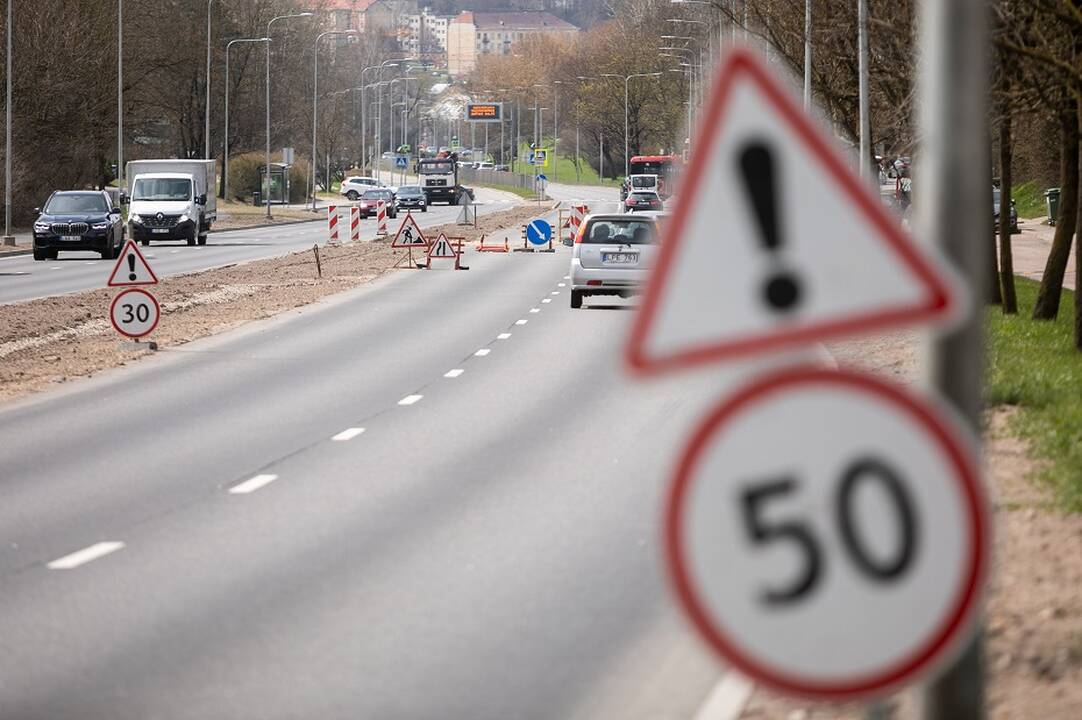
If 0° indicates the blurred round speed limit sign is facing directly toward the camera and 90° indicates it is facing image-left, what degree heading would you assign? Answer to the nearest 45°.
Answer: approximately 0°

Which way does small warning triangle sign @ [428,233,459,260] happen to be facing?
toward the camera

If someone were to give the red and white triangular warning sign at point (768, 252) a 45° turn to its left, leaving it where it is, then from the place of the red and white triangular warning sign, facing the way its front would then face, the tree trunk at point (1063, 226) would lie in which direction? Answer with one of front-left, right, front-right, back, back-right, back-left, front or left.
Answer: back-left

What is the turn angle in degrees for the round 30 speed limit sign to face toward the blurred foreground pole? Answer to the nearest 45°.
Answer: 0° — it already faces it

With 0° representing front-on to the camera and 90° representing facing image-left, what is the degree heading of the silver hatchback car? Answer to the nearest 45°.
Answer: approximately 180°

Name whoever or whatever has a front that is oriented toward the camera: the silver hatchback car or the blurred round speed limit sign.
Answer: the blurred round speed limit sign

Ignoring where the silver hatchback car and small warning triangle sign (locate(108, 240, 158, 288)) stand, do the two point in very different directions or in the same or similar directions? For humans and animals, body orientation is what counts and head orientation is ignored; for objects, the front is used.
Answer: very different directions

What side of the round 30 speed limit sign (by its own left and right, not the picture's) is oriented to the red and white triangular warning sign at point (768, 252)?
front

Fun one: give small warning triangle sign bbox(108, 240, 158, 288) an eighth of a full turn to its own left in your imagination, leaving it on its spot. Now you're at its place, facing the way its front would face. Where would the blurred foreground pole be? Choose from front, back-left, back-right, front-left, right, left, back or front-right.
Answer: front-right

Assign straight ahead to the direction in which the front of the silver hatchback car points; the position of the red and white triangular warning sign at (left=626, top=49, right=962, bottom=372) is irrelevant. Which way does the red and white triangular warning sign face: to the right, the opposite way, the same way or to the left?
the opposite way

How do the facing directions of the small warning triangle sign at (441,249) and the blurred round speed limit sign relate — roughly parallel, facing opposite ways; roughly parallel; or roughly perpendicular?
roughly parallel

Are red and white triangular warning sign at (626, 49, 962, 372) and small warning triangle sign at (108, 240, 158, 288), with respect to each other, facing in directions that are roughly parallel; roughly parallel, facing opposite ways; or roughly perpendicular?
roughly parallel

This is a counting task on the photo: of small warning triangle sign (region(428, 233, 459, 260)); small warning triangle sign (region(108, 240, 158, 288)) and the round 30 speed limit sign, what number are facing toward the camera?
3

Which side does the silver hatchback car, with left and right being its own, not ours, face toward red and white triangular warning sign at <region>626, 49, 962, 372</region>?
back

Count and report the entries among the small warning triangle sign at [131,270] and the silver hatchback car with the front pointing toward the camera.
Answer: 1

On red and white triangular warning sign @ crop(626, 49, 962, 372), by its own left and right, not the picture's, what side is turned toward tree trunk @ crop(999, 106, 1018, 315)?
back

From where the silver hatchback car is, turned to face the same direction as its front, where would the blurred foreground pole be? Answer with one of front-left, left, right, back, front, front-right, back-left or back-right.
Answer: back
